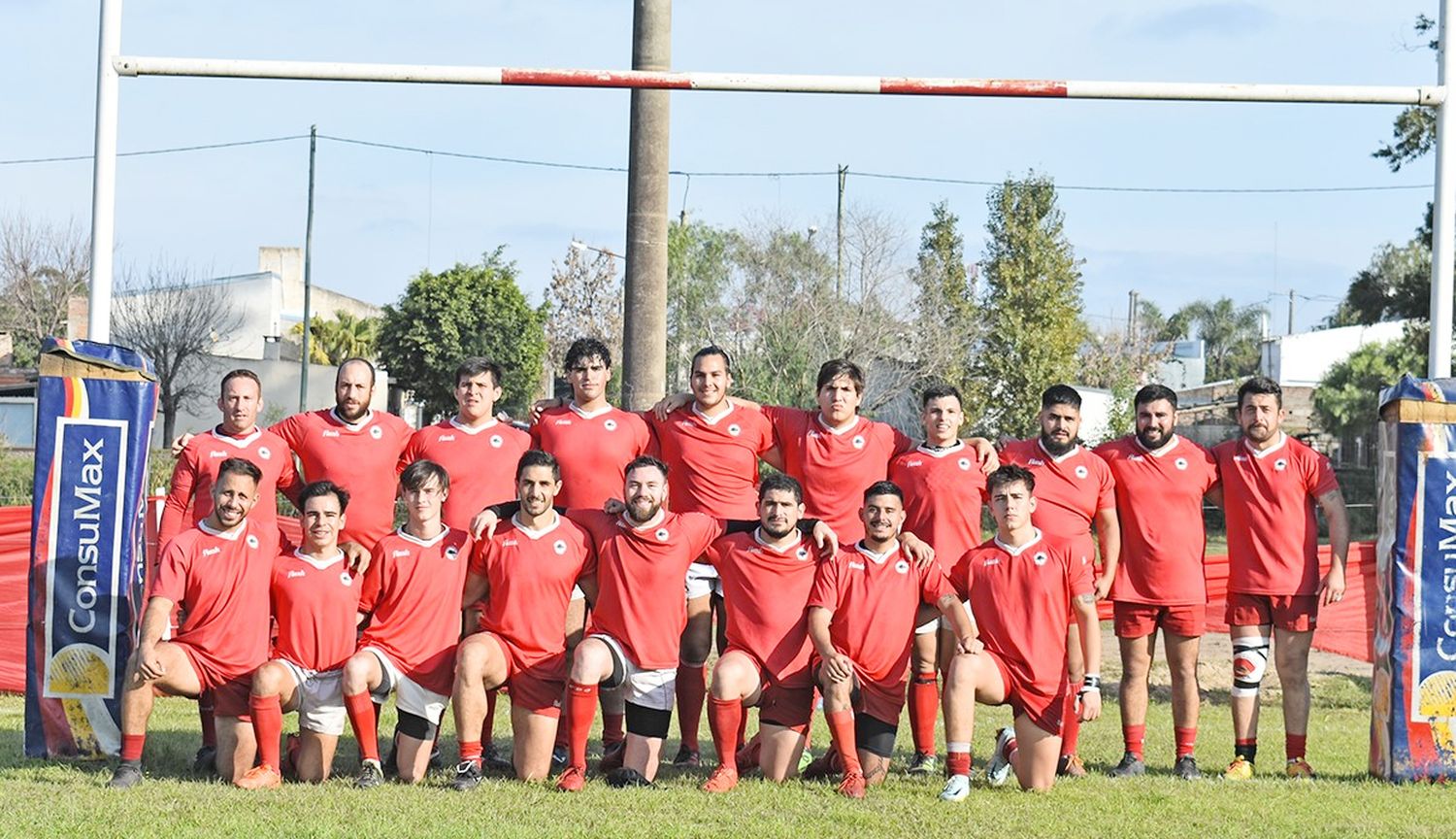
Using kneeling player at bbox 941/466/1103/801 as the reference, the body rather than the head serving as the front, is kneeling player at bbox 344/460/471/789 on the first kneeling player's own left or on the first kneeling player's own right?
on the first kneeling player's own right

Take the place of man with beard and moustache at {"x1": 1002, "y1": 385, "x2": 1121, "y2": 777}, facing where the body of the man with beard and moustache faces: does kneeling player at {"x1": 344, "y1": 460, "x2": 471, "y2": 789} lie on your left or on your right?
on your right

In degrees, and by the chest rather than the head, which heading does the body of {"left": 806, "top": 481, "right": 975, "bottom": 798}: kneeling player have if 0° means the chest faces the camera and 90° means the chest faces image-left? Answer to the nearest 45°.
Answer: approximately 0°

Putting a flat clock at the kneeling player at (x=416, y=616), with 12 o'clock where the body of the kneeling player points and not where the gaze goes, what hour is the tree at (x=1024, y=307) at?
The tree is roughly at 7 o'clock from the kneeling player.

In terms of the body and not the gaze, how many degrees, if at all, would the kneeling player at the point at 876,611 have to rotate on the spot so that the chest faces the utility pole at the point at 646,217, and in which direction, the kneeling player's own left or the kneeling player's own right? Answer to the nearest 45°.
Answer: approximately 135° to the kneeling player's own right

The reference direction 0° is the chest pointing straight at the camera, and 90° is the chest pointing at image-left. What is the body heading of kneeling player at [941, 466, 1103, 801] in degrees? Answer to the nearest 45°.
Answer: approximately 0°

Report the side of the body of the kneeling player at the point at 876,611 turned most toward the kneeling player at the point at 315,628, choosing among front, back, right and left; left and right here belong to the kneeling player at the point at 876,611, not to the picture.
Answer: right

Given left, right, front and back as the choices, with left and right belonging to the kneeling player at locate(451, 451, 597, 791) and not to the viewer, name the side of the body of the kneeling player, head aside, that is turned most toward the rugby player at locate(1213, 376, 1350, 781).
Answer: left
